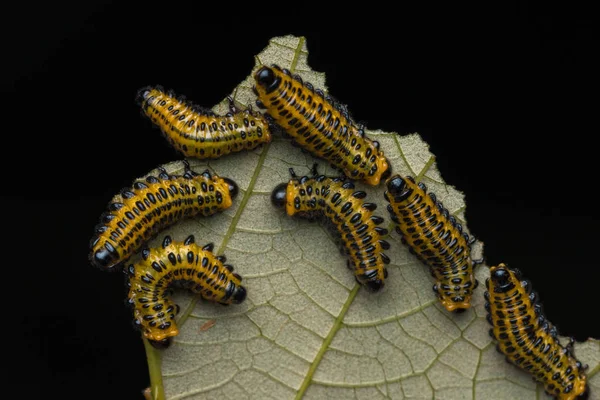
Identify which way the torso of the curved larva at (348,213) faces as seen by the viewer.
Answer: to the viewer's left

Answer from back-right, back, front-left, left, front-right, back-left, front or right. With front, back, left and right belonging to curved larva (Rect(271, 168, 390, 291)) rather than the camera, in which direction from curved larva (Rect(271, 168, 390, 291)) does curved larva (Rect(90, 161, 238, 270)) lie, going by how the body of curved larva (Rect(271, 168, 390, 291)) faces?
front

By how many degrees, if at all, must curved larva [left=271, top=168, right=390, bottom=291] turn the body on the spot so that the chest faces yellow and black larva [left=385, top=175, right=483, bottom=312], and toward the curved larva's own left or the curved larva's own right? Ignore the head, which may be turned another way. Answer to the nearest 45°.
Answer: approximately 180°

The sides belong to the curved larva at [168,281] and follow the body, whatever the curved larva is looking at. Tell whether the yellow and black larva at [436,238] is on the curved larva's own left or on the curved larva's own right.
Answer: on the curved larva's own left

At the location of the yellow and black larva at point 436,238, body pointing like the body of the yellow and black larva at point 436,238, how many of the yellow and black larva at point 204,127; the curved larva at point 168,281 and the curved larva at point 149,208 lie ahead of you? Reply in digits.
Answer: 0

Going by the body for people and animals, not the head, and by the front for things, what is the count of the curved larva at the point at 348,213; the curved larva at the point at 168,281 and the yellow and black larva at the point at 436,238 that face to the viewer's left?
1
